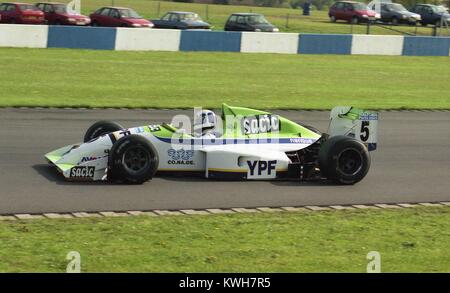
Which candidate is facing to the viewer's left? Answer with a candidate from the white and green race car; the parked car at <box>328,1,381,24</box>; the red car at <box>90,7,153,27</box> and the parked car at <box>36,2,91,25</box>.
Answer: the white and green race car

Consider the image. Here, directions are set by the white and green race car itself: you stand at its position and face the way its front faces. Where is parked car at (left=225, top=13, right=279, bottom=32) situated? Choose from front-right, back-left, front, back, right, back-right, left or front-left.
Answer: right

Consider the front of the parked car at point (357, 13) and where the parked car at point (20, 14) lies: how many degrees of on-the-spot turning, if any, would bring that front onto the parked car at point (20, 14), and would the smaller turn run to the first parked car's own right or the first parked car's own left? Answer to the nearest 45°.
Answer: approximately 90° to the first parked car's own right

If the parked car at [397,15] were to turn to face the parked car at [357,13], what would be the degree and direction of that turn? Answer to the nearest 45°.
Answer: approximately 90° to its right

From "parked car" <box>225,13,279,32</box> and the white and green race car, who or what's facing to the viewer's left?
the white and green race car

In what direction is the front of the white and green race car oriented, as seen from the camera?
facing to the left of the viewer

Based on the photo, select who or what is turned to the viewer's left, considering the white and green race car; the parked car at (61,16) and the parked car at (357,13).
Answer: the white and green race car

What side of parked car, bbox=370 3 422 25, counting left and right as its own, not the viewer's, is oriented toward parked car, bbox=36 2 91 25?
right

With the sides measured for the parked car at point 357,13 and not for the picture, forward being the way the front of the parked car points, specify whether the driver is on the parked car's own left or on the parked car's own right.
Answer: on the parked car's own right

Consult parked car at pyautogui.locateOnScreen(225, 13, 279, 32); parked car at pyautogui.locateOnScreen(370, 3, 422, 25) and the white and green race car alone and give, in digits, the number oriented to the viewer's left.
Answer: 1

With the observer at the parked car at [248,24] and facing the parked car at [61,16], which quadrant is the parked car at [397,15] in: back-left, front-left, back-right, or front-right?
back-right

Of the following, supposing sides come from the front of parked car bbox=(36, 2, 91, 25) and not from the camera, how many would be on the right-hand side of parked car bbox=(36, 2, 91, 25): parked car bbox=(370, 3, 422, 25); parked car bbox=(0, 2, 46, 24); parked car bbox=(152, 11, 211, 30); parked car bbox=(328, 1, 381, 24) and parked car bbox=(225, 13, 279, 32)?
1

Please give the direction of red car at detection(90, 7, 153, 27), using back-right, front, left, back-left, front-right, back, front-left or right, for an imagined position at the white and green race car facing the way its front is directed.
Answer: right
